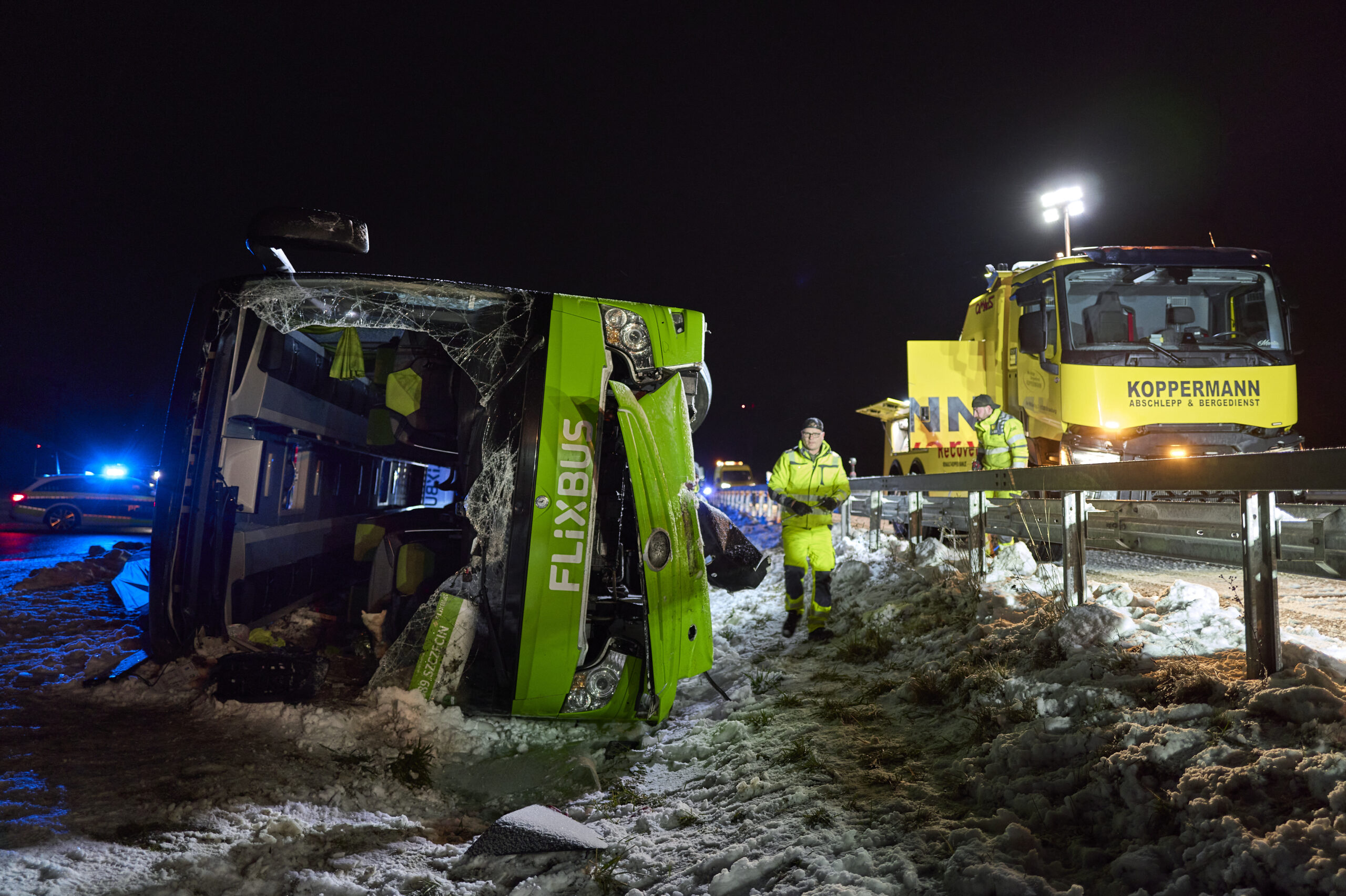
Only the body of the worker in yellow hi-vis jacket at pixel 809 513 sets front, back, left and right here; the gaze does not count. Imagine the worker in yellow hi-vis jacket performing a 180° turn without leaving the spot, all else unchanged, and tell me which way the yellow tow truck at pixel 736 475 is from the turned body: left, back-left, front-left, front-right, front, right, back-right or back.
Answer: front

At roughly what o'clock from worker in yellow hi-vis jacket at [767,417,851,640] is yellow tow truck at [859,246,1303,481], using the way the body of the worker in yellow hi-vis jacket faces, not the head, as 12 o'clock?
The yellow tow truck is roughly at 8 o'clock from the worker in yellow hi-vis jacket.

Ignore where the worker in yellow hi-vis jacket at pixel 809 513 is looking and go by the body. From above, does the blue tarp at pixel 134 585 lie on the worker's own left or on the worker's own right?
on the worker's own right

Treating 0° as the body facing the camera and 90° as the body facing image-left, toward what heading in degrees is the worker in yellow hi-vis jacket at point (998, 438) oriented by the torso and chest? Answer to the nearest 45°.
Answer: approximately 45°

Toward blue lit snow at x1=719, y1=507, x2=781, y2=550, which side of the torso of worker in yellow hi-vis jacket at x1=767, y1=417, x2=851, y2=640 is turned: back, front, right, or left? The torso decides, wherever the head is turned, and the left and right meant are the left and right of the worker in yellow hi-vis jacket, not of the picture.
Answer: back

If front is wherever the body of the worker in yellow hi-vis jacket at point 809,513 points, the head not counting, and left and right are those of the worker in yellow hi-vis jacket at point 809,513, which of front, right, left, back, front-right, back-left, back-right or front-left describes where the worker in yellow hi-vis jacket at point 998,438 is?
back-left

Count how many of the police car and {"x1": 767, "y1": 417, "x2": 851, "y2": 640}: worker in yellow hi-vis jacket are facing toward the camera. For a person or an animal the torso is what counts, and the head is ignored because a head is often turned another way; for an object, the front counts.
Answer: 1
